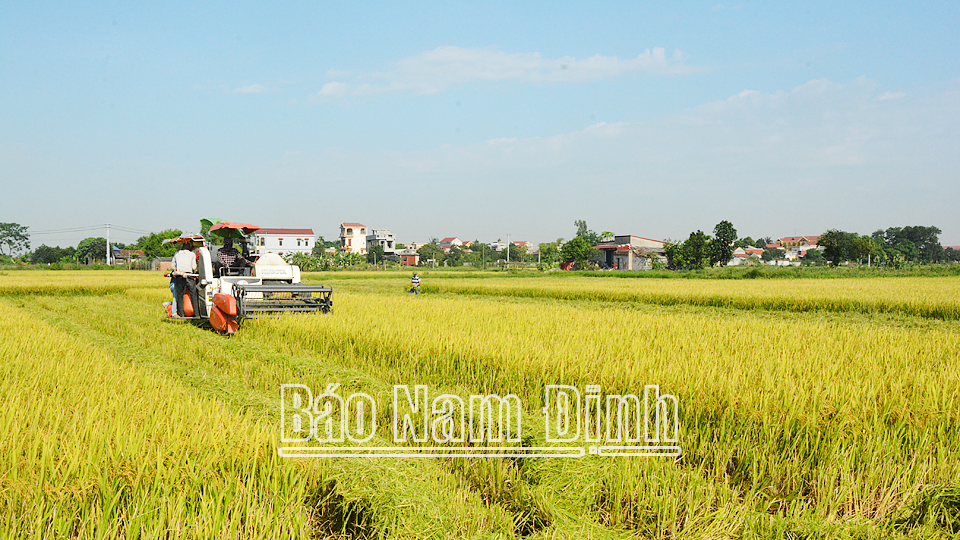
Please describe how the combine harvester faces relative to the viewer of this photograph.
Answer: facing the viewer and to the right of the viewer
